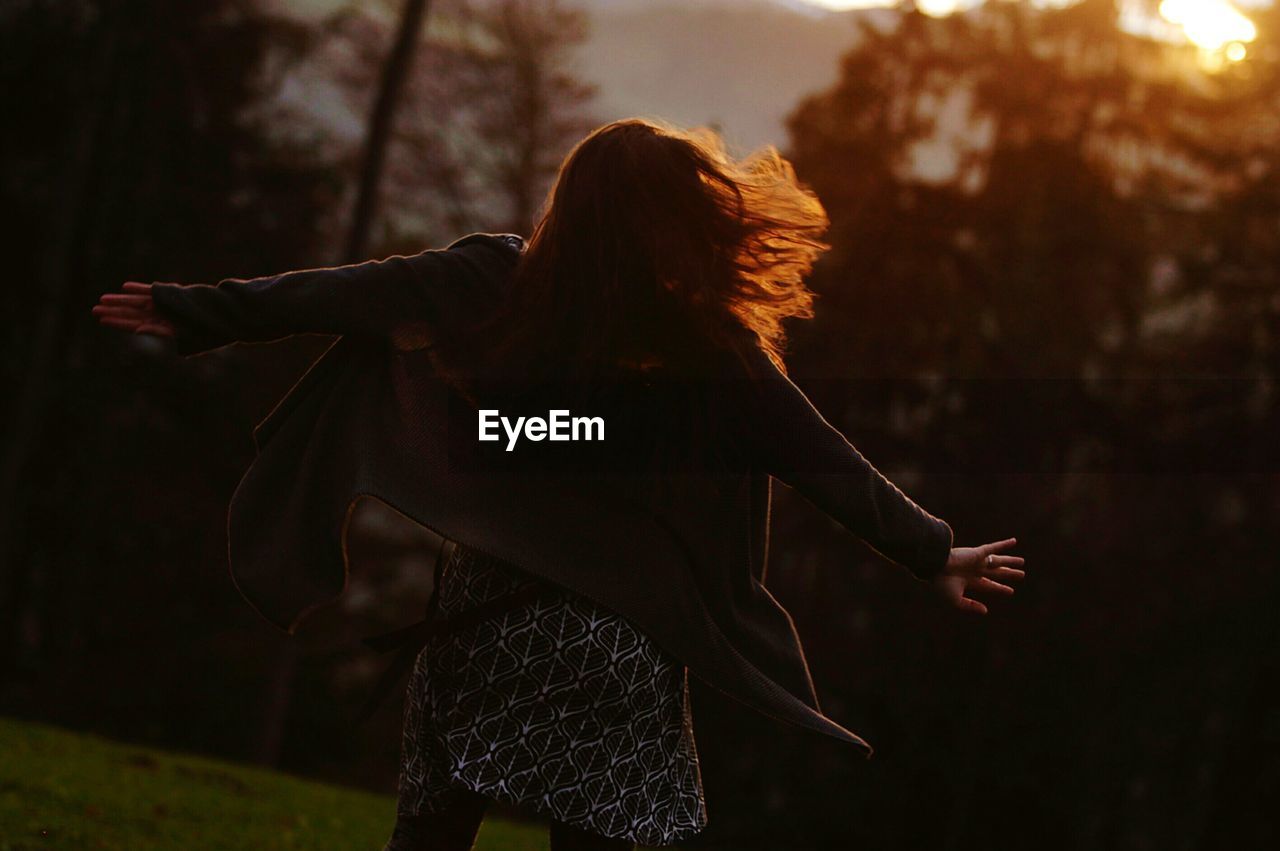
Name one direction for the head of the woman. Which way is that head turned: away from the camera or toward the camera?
away from the camera

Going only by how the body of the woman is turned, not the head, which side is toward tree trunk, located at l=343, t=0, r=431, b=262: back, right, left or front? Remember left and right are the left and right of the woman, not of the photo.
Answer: front

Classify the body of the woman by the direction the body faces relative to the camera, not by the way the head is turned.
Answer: away from the camera
